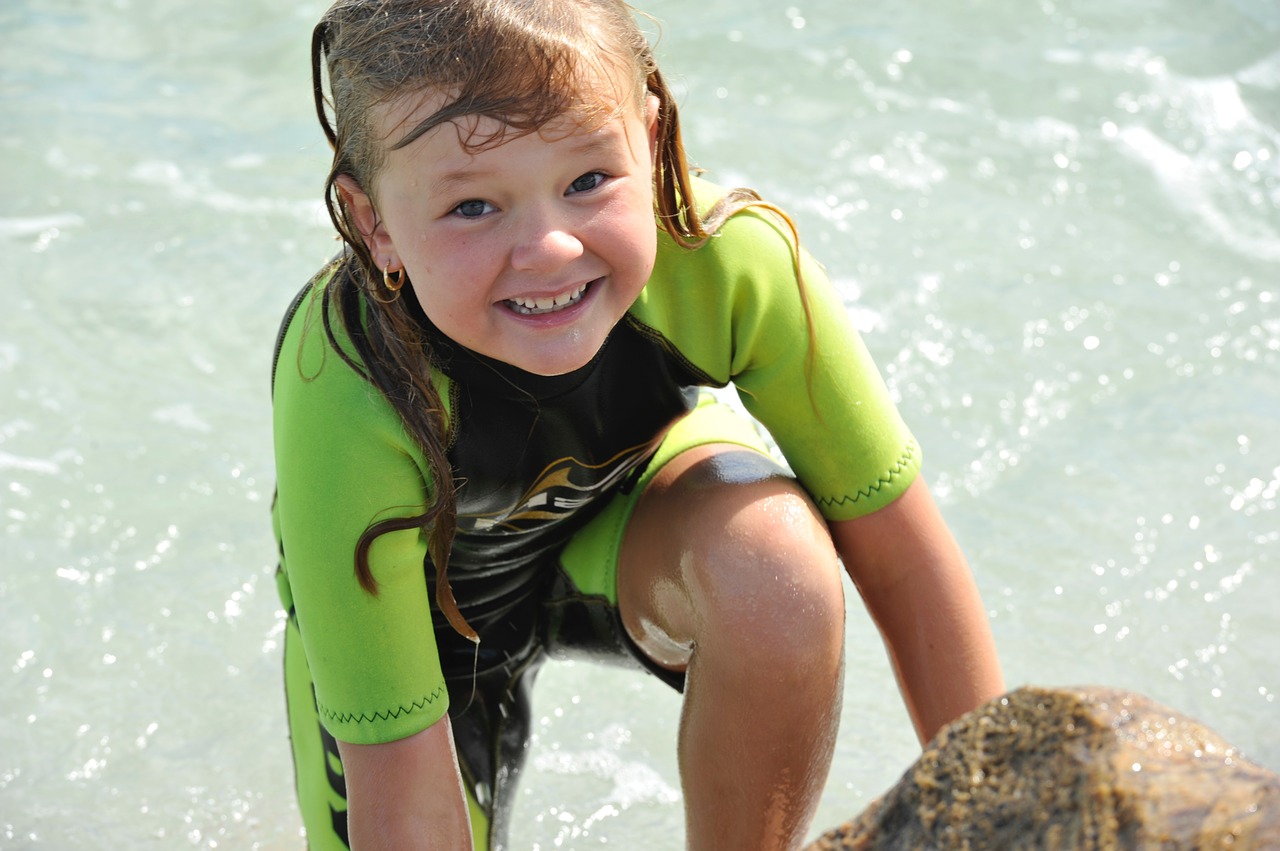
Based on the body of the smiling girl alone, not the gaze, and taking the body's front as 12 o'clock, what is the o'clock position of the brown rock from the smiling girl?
The brown rock is roughly at 11 o'clock from the smiling girl.

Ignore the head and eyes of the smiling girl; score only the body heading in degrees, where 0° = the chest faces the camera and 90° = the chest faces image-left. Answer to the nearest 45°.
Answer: approximately 0°
